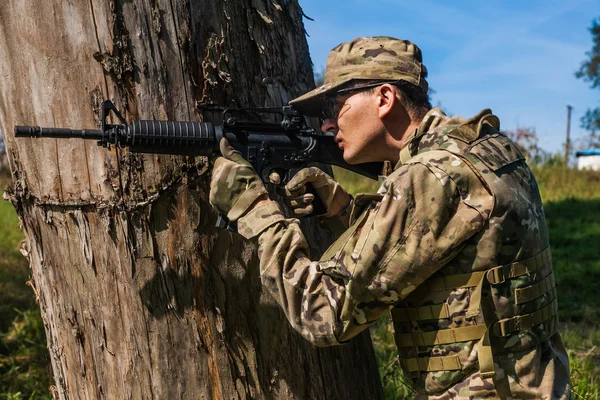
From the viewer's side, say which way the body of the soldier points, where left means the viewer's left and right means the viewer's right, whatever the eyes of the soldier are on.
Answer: facing to the left of the viewer

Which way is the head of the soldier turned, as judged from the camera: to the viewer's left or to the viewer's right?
to the viewer's left

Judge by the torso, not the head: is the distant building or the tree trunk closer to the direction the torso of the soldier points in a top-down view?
the tree trunk

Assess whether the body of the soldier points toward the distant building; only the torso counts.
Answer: no

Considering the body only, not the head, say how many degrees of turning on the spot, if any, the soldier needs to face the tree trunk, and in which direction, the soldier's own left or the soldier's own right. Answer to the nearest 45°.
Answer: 0° — they already face it
